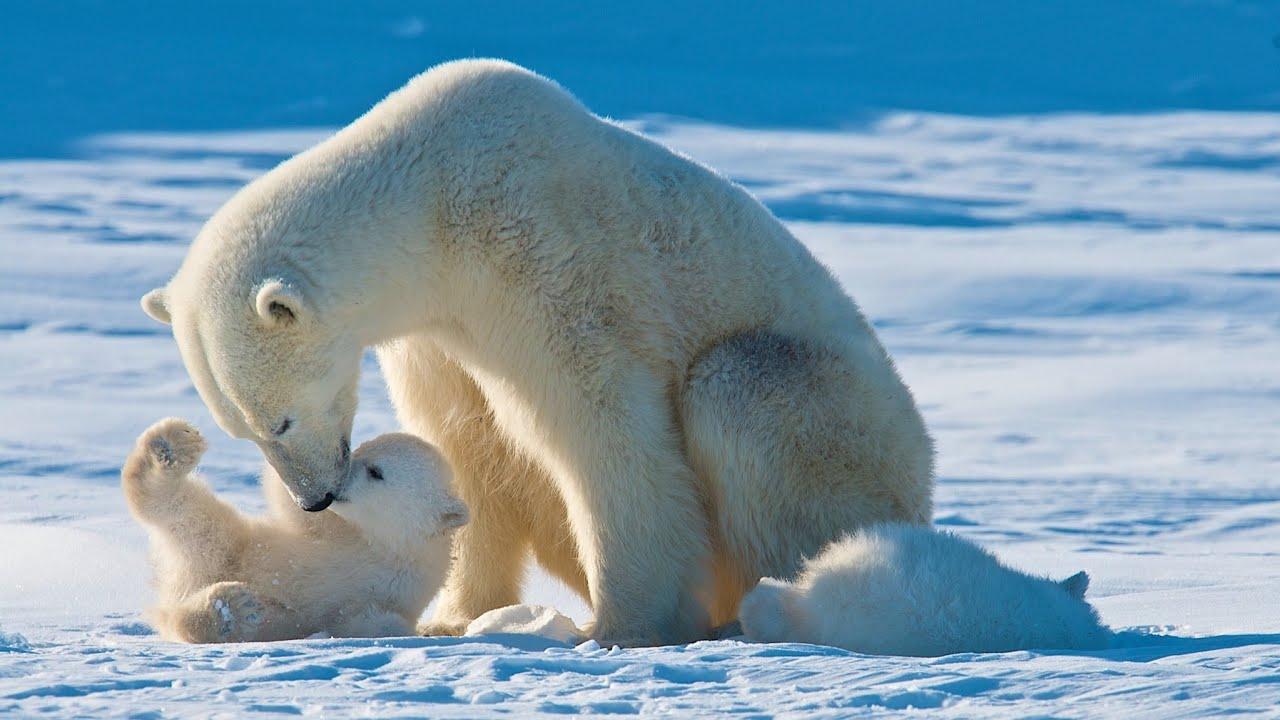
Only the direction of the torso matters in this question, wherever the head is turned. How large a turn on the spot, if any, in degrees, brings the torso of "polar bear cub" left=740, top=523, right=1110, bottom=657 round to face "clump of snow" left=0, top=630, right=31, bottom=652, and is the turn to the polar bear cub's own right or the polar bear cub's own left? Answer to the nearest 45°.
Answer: approximately 180°

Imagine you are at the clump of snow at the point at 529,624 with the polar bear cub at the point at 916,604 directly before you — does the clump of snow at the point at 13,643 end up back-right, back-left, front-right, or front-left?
back-right

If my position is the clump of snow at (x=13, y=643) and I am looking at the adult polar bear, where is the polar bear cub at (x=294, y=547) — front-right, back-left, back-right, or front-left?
front-left

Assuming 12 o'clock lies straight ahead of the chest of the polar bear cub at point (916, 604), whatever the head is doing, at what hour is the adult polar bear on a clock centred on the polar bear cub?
The adult polar bear is roughly at 6 o'clock from the polar bear cub.

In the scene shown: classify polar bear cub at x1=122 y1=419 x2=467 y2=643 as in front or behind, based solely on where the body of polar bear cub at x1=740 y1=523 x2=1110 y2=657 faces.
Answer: behind

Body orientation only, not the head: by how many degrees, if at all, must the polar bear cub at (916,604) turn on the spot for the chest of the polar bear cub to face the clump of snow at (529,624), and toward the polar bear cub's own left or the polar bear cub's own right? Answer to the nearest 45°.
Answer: approximately 180°

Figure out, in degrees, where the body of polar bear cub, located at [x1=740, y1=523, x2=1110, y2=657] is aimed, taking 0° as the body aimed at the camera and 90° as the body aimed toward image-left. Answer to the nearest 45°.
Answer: approximately 270°
